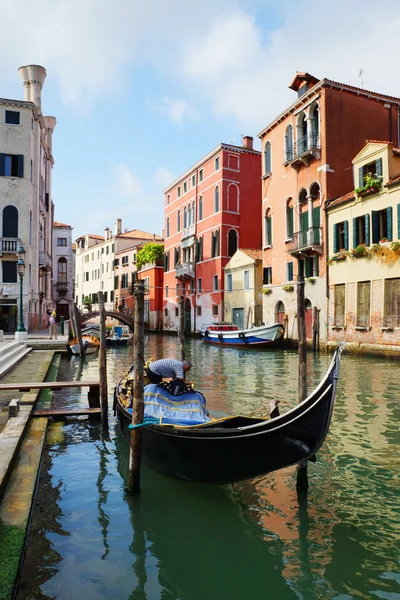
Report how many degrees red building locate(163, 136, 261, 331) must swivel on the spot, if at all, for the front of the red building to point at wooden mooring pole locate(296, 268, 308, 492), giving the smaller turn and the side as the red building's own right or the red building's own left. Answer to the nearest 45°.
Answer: approximately 45° to the red building's own left

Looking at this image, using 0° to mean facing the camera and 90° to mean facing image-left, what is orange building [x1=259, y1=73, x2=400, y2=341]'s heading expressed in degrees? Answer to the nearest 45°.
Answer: approximately 45°

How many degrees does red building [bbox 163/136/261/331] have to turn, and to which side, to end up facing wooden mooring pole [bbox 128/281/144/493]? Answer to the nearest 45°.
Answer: approximately 45° to its left

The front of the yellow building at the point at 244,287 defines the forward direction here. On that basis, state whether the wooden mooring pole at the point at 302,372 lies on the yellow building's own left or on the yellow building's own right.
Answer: on the yellow building's own left

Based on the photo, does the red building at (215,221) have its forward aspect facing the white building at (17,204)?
yes

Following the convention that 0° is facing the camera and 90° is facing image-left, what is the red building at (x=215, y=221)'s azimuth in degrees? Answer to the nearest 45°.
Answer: approximately 45°
